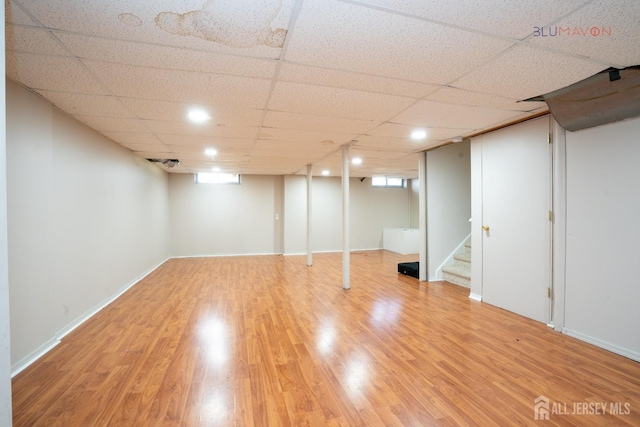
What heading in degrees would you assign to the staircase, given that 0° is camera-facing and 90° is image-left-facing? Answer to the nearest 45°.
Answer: approximately 45°

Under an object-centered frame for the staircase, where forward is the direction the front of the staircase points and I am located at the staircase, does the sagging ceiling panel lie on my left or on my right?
on my left

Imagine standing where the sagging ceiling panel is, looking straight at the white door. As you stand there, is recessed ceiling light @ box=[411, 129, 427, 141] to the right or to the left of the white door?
left

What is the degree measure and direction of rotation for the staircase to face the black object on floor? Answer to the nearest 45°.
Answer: approximately 45° to its right
